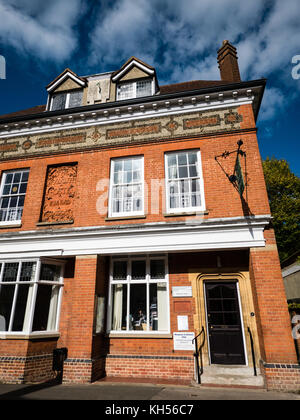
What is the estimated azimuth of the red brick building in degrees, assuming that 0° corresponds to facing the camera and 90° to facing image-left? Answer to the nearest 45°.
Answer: approximately 0°

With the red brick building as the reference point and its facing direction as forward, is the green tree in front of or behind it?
behind
